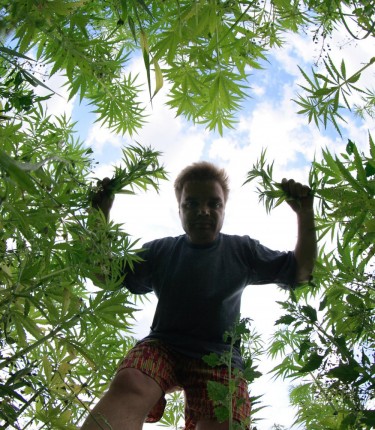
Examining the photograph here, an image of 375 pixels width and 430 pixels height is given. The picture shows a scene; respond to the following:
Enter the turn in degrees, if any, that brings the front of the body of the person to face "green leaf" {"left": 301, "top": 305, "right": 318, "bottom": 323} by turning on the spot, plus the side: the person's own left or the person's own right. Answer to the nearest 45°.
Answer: approximately 90° to the person's own left

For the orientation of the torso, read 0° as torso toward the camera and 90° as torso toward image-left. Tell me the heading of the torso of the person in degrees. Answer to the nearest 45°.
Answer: approximately 0°
